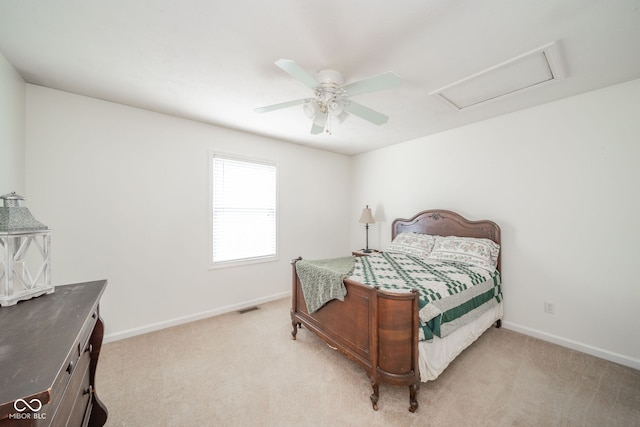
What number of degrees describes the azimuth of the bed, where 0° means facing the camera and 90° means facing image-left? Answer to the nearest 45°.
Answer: approximately 45°

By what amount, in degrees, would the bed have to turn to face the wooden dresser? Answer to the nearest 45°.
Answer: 0° — it already faces it
